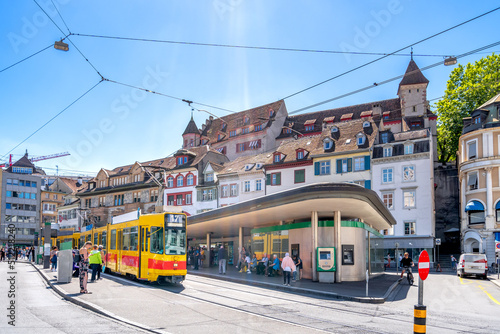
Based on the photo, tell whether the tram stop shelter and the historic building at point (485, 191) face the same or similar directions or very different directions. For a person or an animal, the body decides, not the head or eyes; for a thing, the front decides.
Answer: same or similar directions

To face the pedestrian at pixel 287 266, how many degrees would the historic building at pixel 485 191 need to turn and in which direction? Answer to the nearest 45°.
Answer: approximately 45° to its left

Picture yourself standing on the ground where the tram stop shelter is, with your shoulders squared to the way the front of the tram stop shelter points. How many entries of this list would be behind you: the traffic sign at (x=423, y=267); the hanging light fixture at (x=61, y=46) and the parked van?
1

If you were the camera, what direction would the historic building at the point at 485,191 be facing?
facing the viewer and to the left of the viewer

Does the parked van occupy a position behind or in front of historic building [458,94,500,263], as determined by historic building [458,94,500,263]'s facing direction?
in front

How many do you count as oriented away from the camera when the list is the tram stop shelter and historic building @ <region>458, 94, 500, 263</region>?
0
